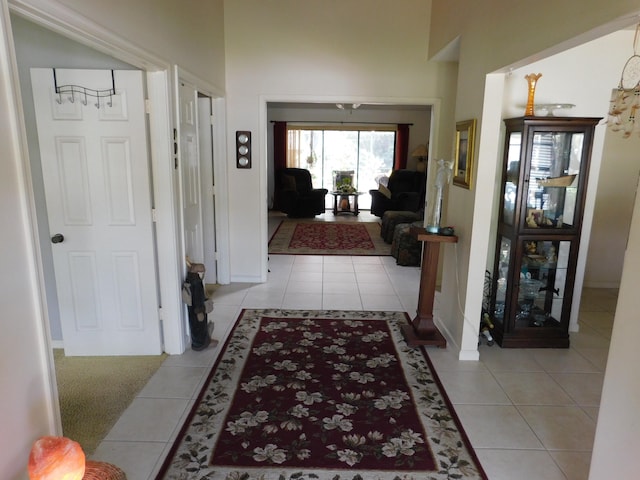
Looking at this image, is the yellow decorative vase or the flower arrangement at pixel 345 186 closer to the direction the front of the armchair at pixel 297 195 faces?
the yellow decorative vase

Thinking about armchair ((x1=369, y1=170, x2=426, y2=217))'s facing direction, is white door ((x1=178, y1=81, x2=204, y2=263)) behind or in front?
in front

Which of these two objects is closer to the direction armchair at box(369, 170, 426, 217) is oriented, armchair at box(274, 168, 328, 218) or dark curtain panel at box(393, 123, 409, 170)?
the armchair

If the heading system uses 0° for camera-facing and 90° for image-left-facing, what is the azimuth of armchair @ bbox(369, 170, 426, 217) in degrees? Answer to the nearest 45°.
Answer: approximately 45°

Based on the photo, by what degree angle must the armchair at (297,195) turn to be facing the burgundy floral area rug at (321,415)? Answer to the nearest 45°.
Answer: approximately 45° to its right

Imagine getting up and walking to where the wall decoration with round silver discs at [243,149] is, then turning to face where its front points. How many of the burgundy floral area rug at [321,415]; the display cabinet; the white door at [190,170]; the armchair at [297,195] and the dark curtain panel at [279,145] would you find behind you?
2

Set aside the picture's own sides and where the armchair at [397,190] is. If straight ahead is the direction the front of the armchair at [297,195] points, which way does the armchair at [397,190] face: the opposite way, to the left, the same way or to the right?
to the right

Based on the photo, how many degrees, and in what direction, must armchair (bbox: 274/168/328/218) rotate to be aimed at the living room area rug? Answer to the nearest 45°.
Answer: approximately 45° to its right

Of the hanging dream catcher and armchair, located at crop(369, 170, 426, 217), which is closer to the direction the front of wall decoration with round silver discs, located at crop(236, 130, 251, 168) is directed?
the hanging dream catcher

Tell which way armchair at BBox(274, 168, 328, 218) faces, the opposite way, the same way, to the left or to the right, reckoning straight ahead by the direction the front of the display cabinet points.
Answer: to the left

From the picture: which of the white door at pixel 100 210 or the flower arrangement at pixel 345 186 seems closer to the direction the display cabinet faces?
the white door
